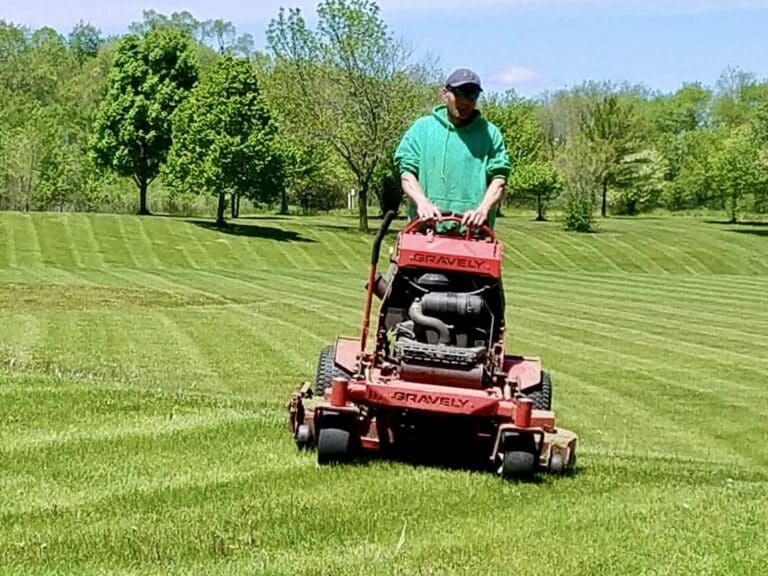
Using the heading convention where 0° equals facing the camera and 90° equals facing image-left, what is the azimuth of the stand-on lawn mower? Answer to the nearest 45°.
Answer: approximately 0°

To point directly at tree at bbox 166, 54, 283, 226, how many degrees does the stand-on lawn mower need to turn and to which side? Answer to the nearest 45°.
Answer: approximately 180°

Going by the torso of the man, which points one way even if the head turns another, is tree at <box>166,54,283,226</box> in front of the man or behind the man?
behind
